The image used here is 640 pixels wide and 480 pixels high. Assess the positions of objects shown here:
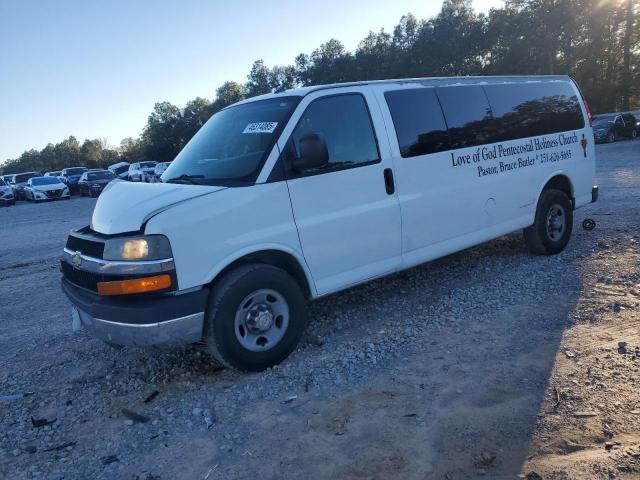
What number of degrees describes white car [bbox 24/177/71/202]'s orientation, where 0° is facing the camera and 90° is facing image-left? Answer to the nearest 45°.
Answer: approximately 315°

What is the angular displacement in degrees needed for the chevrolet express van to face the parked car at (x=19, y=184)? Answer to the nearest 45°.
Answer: approximately 90° to its right

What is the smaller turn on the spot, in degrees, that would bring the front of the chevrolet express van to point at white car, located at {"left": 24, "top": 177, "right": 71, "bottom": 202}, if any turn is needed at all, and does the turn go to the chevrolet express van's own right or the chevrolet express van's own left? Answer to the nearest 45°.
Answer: approximately 90° to the chevrolet express van's own right

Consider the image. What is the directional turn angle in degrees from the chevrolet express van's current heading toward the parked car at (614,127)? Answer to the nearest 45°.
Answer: approximately 180°

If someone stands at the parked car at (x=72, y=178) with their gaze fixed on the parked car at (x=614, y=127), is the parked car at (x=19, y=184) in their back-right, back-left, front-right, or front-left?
back-right
